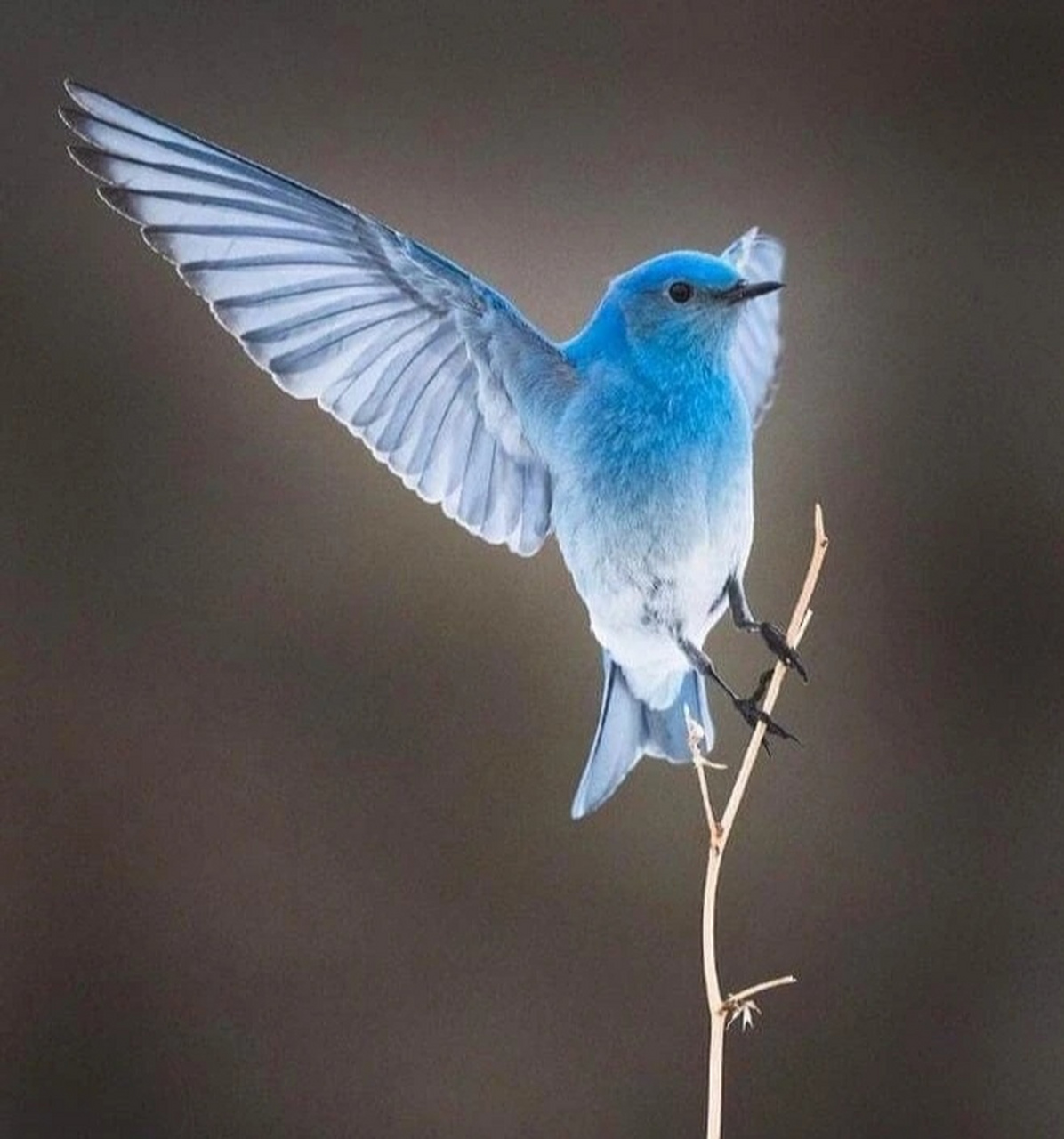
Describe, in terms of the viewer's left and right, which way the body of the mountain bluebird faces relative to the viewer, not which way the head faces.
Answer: facing the viewer and to the right of the viewer
